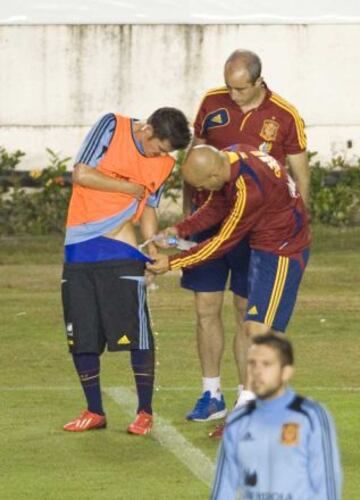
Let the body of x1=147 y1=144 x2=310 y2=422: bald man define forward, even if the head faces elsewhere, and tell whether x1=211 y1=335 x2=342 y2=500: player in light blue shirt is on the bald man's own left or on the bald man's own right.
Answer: on the bald man's own left

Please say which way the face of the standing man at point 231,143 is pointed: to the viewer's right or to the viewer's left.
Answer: to the viewer's left

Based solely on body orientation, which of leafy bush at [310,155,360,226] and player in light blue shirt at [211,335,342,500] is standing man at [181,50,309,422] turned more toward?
the player in light blue shirt

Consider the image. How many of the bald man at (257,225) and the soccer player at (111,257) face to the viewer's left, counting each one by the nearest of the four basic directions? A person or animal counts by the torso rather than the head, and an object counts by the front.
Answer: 1

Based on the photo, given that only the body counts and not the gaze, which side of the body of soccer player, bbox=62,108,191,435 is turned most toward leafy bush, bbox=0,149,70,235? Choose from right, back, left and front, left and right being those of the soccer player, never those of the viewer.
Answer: back

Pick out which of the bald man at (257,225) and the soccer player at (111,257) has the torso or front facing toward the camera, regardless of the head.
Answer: the soccer player

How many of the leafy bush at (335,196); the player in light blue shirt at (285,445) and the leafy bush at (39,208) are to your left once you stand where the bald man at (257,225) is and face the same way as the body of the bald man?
1

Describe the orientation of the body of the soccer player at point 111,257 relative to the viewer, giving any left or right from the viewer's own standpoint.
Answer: facing the viewer

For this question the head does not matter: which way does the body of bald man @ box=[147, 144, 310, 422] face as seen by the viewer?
to the viewer's left
